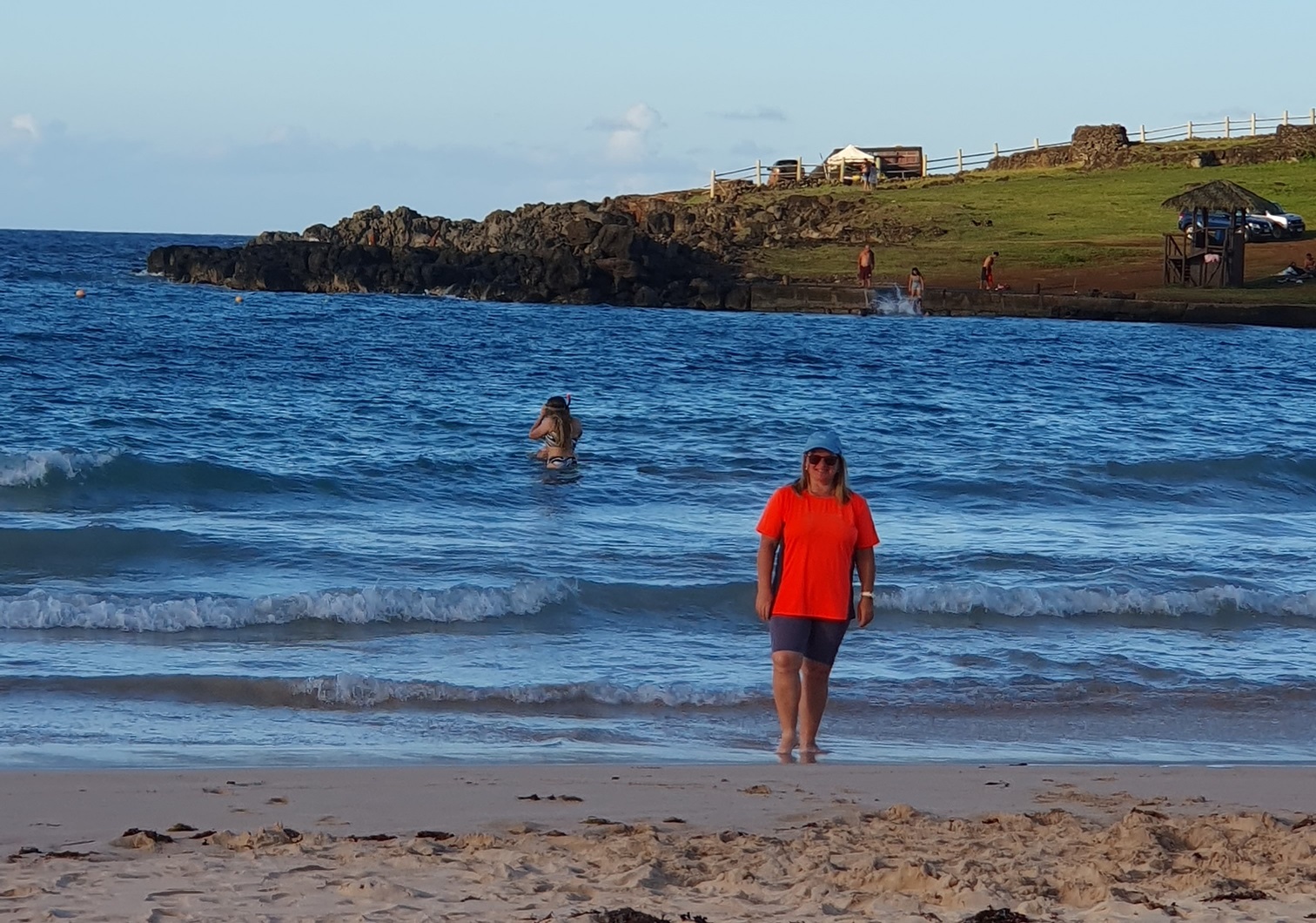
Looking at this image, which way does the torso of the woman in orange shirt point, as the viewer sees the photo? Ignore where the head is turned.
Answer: toward the camera

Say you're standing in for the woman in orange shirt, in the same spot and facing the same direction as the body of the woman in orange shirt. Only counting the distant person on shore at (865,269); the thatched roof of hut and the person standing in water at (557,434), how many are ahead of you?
0

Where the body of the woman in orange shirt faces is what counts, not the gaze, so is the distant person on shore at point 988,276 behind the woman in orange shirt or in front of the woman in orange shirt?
behind

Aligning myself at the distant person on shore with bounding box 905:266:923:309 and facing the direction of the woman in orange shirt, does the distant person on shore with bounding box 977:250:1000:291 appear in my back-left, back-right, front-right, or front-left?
back-left

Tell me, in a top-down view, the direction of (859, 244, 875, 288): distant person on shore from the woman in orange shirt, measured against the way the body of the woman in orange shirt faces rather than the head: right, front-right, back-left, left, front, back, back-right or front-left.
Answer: back

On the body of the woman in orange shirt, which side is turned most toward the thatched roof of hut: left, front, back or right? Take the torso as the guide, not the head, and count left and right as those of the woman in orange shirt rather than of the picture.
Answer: back

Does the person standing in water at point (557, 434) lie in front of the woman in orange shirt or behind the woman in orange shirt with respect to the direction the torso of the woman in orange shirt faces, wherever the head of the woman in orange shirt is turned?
behind

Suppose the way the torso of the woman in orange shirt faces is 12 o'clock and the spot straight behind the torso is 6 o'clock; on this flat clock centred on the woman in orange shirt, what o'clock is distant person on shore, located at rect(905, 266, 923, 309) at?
The distant person on shore is roughly at 6 o'clock from the woman in orange shirt.

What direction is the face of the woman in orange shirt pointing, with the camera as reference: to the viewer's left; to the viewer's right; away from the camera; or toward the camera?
toward the camera
